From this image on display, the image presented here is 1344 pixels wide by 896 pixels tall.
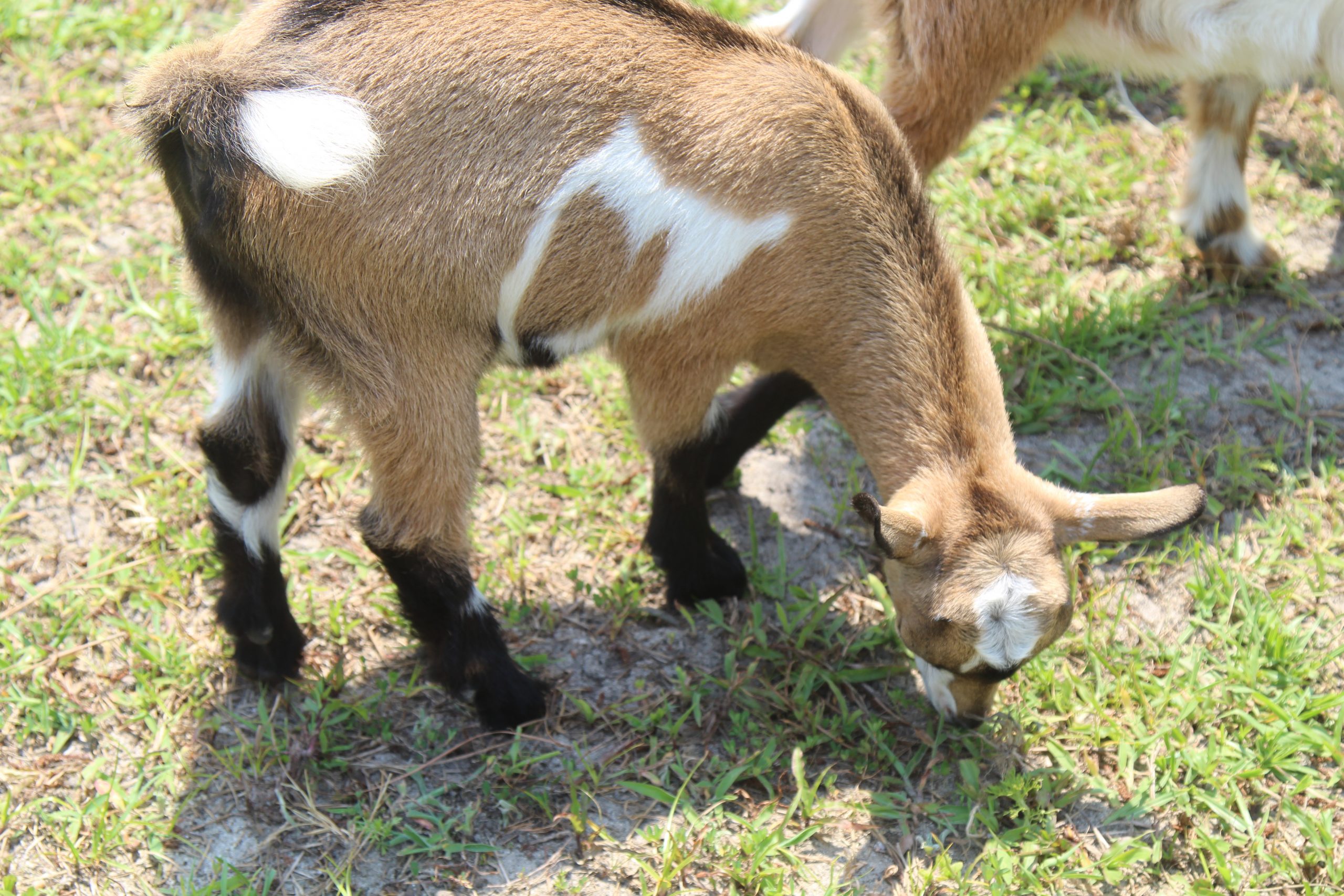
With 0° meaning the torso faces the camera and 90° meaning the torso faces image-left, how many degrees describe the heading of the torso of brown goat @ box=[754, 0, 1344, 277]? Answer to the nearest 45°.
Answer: approximately 270°

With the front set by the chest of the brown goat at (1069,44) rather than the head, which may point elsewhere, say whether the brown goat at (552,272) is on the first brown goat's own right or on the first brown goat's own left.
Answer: on the first brown goat's own right
